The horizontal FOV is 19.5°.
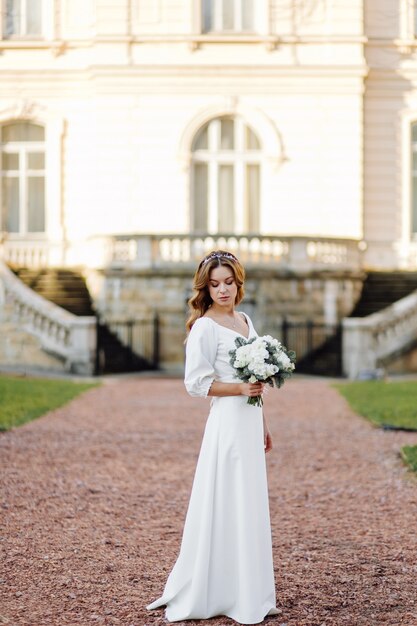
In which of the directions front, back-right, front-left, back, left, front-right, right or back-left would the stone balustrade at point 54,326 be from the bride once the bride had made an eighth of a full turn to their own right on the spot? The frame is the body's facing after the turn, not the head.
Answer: back

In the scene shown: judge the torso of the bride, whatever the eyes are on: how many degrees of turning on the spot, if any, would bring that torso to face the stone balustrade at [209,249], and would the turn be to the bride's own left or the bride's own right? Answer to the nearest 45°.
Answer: approximately 135° to the bride's own left

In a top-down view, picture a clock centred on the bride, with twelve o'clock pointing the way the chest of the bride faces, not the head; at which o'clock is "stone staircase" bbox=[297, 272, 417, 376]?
The stone staircase is roughly at 8 o'clock from the bride.

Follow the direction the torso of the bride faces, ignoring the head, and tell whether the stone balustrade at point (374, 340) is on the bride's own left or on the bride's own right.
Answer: on the bride's own left

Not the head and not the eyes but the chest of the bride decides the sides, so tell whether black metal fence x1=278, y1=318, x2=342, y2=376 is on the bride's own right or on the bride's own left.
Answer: on the bride's own left

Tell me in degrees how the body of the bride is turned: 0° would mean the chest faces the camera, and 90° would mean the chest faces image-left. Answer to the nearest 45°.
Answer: approximately 315°

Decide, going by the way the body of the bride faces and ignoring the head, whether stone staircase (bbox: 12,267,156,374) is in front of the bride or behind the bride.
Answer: behind

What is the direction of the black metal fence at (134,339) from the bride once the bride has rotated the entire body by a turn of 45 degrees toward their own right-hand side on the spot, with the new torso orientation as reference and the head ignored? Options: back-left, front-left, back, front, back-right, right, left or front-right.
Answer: back
